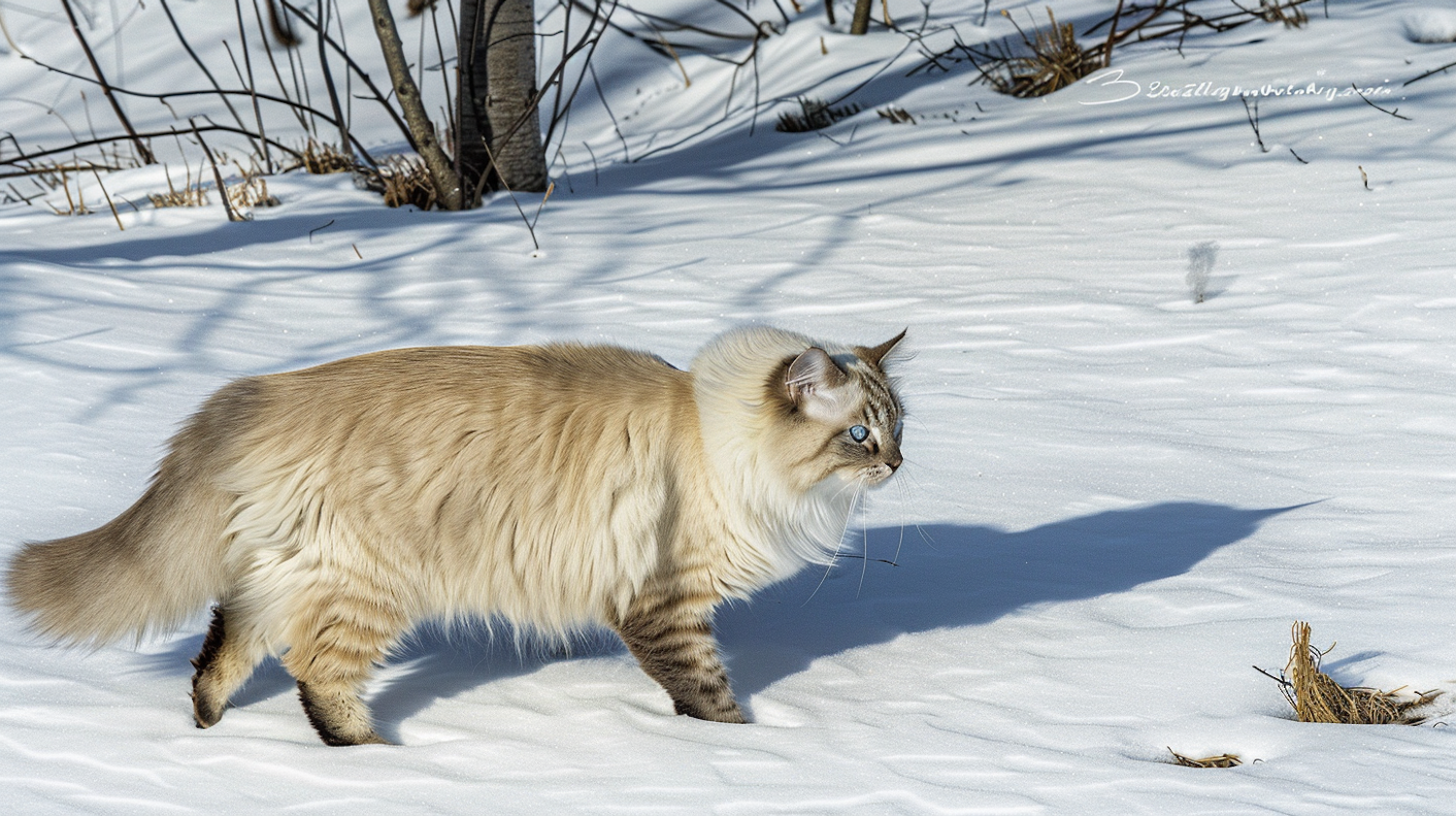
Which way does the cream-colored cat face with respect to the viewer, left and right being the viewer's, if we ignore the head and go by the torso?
facing to the right of the viewer

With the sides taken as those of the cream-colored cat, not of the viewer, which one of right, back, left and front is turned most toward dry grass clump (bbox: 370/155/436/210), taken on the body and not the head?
left

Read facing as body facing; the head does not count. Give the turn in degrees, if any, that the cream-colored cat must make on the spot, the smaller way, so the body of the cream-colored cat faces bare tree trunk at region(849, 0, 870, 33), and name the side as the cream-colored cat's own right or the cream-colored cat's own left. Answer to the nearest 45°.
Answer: approximately 45° to the cream-colored cat's own left

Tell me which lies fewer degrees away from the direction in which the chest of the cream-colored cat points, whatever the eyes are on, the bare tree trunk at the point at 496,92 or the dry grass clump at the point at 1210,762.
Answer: the dry grass clump

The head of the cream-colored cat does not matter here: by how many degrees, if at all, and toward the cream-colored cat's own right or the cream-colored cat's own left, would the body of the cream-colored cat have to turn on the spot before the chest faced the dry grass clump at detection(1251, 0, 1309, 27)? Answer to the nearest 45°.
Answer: approximately 45° to the cream-colored cat's own left

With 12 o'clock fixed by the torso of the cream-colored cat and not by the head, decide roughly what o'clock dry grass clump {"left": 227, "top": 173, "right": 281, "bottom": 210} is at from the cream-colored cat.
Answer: The dry grass clump is roughly at 9 o'clock from the cream-colored cat.

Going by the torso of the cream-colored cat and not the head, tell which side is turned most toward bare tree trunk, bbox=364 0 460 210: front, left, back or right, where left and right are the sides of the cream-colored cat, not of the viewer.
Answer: left

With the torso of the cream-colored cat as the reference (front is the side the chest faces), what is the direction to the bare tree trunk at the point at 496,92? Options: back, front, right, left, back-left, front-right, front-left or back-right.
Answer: left

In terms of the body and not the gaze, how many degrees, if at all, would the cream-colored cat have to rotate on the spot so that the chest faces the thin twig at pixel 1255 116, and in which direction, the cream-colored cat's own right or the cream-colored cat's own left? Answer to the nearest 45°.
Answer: approximately 45° to the cream-colored cat's own left

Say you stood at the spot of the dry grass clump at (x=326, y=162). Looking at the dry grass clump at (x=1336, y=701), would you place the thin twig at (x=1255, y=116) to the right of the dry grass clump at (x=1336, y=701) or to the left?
left

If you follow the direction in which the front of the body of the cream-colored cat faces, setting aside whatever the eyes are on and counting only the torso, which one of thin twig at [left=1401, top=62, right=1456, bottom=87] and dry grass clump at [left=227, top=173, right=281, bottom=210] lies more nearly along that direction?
the thin twig
